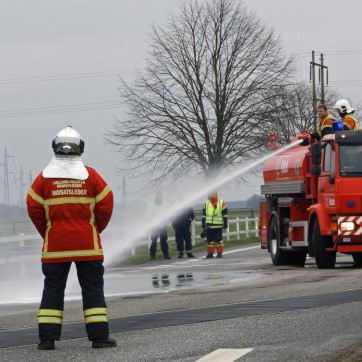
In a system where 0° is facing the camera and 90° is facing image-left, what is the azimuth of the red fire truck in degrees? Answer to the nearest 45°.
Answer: approximately 315°

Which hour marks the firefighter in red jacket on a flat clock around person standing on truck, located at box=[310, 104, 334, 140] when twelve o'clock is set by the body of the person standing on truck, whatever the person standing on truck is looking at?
The firefighter in red jacket is roughly at 11 o'clock from the person standing on truck.

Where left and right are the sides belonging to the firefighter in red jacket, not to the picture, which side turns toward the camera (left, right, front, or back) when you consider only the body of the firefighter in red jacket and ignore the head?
back

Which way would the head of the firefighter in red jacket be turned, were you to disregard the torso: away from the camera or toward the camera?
away from the camera

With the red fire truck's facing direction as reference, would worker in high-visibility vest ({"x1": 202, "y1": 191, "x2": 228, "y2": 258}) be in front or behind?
behind

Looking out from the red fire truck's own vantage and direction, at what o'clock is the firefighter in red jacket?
The firefighter in red jacket is roughly at 2 o'clock from the red fire truck.

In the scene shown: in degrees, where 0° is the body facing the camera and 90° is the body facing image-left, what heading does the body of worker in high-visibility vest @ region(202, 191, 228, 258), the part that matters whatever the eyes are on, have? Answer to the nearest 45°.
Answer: approximately 0°
